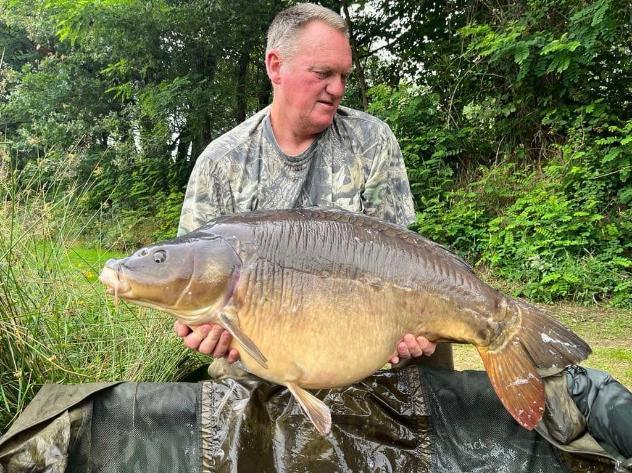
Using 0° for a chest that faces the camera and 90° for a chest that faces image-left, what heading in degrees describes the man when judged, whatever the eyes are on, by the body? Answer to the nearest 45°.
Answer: approximately 0°

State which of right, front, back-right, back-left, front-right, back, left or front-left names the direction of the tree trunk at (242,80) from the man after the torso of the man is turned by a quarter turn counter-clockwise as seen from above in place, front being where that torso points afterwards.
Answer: left

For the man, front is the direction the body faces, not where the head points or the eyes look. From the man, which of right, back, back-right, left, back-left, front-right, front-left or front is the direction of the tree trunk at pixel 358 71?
back

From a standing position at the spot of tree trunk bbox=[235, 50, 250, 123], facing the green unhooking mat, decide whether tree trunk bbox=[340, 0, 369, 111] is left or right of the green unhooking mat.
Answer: left
